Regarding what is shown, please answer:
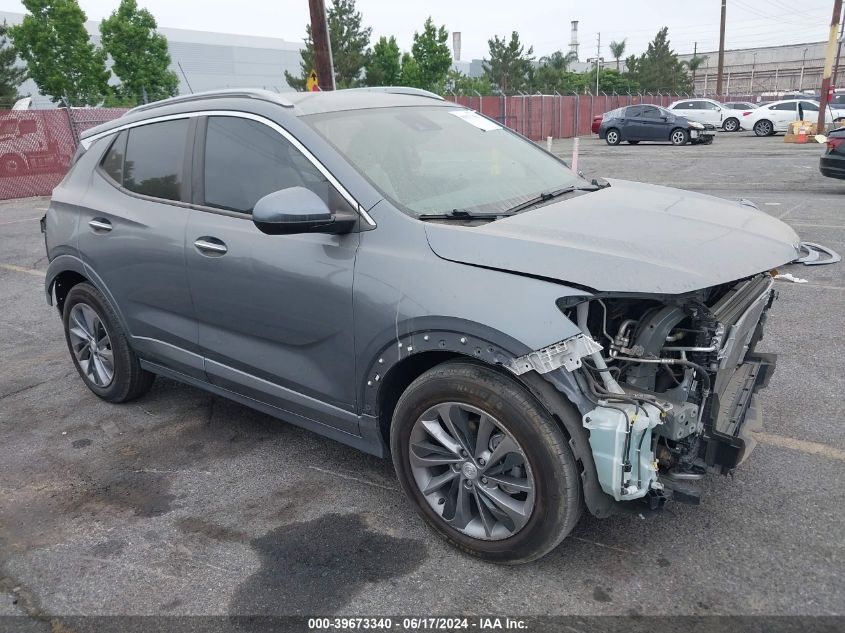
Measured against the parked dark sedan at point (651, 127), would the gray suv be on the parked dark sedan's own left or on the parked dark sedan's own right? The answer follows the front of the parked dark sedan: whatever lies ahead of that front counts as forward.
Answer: on the parked dark sedan's own right

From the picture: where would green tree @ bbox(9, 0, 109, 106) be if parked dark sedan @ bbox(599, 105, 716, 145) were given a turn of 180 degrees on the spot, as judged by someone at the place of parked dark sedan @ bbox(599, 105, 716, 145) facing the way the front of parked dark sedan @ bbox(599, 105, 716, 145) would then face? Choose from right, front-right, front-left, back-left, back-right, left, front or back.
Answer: front-left

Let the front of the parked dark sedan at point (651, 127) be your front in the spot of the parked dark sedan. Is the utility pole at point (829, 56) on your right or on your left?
on your left

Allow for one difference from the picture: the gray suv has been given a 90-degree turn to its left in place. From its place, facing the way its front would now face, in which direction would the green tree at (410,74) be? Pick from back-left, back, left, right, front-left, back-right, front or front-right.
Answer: front-left

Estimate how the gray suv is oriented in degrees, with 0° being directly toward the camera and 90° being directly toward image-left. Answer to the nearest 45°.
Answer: approximately 315°

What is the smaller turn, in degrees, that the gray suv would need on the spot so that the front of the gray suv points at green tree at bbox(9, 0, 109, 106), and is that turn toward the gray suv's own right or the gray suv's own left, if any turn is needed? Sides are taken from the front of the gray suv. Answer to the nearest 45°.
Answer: approximately 180°

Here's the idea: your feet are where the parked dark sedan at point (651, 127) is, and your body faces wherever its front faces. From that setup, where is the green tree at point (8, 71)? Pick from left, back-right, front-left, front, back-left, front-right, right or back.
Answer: back-right

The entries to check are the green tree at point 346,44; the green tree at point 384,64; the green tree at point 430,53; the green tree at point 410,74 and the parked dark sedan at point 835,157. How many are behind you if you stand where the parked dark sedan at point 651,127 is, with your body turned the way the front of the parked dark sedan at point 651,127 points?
4

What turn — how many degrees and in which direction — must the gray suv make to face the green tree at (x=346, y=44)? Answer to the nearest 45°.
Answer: approximately 135° to its left

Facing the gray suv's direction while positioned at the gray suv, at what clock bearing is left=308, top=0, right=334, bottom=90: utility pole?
The utility pole is roughly at 7 o'clock from the gray suv.

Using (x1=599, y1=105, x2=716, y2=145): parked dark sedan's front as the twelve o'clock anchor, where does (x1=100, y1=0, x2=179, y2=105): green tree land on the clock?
The green tree is roughly at 5 o'clock from the parked dark sedan.

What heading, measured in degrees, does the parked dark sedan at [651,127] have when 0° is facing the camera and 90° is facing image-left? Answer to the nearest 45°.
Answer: approximately 315°
